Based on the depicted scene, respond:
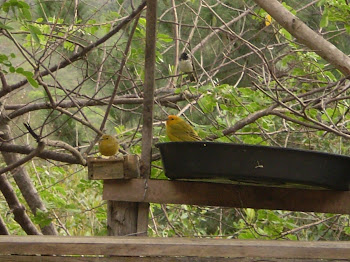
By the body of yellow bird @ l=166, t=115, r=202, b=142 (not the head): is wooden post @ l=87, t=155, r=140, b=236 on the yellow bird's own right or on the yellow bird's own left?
on the yellow bird's own left

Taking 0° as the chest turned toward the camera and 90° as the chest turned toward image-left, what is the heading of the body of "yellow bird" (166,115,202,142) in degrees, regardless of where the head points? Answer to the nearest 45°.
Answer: approximately 90°
